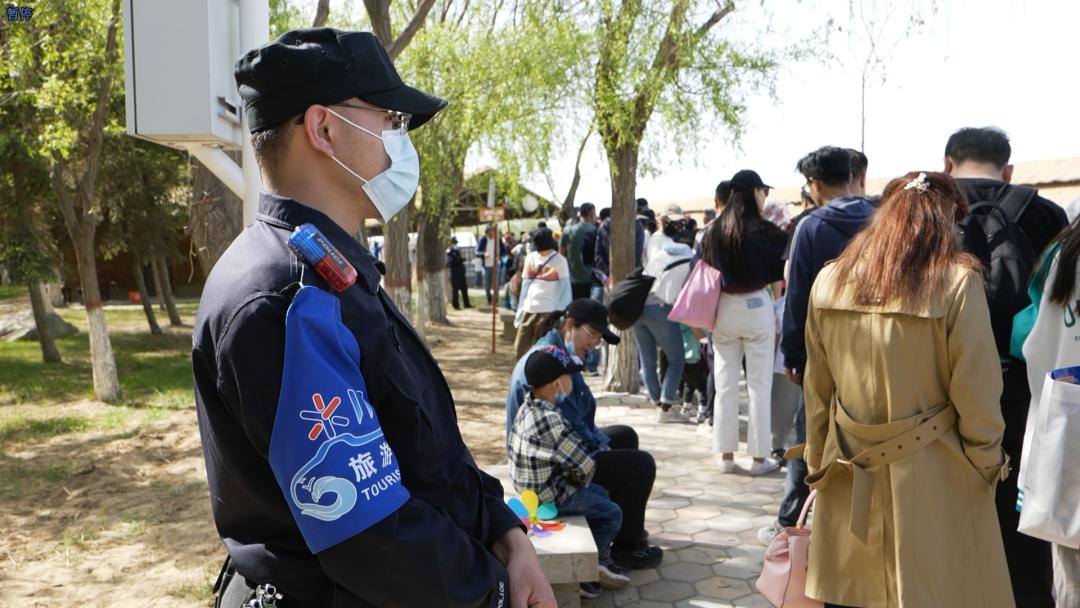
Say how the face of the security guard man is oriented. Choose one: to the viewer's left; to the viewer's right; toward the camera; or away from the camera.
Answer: to the viewer's right

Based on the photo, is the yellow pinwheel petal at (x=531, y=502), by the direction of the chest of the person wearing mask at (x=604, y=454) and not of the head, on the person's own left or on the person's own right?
on the person's own right

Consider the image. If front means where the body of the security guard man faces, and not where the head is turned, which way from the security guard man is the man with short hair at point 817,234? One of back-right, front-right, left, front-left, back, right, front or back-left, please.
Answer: front-left

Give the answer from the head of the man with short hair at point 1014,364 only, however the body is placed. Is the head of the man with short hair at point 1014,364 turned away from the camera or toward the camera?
away from the camera

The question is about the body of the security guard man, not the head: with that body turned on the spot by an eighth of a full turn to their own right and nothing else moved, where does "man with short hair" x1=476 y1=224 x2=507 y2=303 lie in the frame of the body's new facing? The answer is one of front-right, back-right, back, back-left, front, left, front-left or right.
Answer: back-left

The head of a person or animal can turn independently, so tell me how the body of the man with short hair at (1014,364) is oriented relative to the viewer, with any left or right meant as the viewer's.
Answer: facing away from the viewer

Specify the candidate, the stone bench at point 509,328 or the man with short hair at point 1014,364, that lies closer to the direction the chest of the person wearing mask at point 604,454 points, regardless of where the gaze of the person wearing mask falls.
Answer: the man with short hair

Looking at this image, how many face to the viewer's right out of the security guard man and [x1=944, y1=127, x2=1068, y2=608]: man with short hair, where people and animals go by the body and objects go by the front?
1

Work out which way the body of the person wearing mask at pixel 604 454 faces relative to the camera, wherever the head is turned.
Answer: to the viewer's right

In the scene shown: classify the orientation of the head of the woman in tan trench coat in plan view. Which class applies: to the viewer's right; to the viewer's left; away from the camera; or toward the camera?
away from the camera

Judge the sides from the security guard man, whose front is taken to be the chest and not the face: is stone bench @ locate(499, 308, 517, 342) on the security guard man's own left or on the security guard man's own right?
on the security guard man's own left

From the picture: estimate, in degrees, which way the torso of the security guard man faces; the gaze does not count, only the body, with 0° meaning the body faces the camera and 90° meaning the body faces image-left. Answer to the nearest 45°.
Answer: approximately 270°

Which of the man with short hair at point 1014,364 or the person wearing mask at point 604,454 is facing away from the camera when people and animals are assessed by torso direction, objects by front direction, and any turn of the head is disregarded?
the man with short hair

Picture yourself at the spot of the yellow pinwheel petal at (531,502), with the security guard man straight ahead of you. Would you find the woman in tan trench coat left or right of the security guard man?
left
